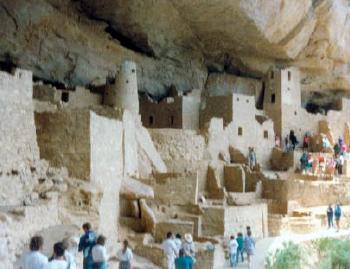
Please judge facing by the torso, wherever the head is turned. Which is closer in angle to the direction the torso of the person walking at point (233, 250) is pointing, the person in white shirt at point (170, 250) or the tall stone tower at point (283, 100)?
the tall stone tower

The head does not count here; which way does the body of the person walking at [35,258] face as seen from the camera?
away from the camera

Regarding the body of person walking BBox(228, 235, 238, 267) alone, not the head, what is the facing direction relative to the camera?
away from the camera

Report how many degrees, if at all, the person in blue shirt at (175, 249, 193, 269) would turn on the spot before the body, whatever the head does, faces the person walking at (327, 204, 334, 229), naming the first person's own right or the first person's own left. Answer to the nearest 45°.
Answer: approximately 45° to the first person's own right

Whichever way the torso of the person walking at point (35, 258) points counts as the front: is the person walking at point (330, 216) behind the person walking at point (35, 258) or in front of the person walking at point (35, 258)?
in front

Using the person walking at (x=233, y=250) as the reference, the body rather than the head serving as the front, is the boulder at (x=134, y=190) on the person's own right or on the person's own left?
on the person's own left

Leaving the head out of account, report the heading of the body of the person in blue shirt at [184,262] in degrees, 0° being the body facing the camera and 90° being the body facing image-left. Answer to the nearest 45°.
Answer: approximately 180°

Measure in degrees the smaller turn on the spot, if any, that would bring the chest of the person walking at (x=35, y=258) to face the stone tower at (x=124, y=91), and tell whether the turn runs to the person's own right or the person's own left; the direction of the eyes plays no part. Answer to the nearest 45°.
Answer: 0° — they already face it

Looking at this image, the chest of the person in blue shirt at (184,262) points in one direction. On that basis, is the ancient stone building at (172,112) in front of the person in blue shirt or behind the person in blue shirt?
in front

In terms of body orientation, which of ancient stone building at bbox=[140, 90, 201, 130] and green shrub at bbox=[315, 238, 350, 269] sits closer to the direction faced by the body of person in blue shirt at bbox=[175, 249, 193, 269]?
the ancient stone building

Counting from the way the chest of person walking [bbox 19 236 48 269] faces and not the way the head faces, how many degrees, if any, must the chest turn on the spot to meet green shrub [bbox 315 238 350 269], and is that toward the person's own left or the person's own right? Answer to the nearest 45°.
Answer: approximately 45° to the person's own right
